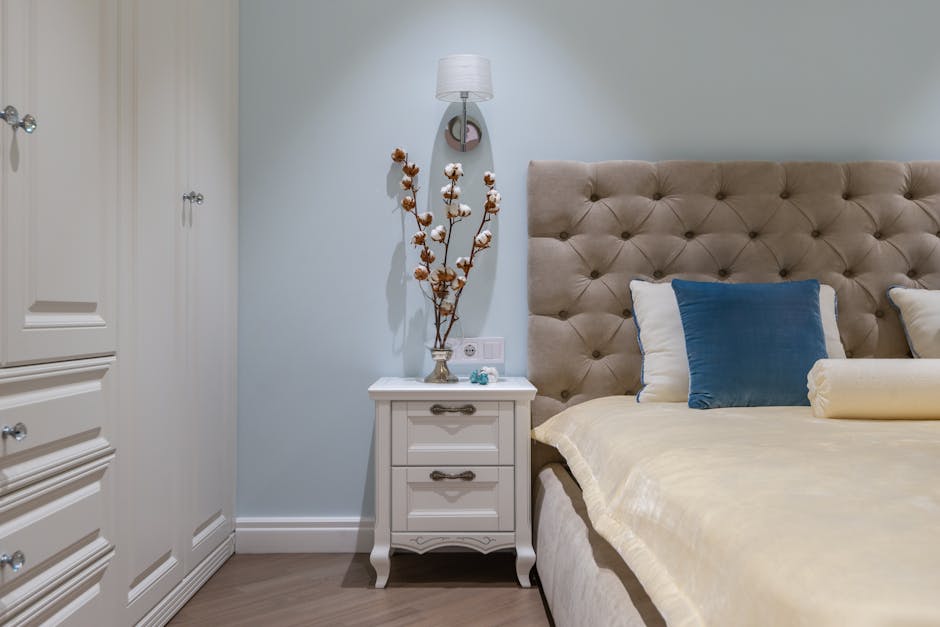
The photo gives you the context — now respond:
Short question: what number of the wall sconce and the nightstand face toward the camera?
2

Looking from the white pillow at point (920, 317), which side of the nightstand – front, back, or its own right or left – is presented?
left

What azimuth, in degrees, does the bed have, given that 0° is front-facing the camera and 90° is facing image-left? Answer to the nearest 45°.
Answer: approximately 0°

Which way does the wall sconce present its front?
toward the camera

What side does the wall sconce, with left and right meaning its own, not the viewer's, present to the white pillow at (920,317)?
left

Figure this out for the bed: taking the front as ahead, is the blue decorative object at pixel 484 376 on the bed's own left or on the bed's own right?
on the bed's own right

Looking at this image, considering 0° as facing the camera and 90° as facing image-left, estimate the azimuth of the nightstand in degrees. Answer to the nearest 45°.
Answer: approximately 0°

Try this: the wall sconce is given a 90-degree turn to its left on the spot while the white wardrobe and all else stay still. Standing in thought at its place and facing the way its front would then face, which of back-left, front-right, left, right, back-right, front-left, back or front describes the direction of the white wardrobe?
back-right
